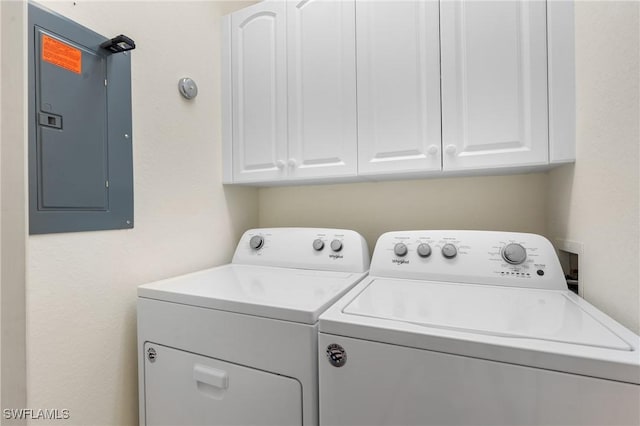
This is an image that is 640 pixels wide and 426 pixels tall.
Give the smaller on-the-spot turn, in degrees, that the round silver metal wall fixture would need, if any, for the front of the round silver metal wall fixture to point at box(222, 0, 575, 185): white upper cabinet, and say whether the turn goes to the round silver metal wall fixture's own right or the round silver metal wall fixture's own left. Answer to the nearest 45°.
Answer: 0° — it already faces it

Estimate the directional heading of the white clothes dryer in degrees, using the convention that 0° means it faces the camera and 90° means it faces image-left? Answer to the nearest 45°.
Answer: approximately 45°

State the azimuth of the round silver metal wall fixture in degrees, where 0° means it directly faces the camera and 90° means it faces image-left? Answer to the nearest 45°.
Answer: approximately 315°

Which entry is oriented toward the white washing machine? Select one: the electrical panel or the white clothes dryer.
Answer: the electrical panel

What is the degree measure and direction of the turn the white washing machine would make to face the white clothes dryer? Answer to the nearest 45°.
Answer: approximately 90° to its right

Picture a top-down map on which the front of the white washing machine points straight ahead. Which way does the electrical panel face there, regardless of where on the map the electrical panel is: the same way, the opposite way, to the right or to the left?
to the left
